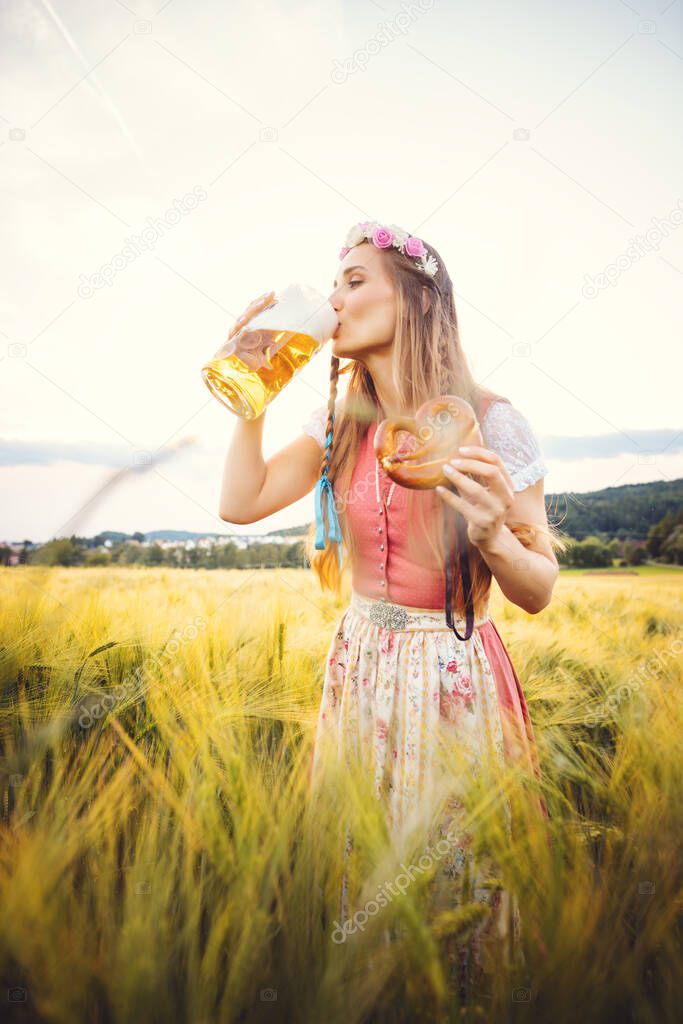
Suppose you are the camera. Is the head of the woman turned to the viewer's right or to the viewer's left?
to the viewer's left

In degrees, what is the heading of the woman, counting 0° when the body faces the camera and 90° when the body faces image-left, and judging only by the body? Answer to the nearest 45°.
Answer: approximately 45°
